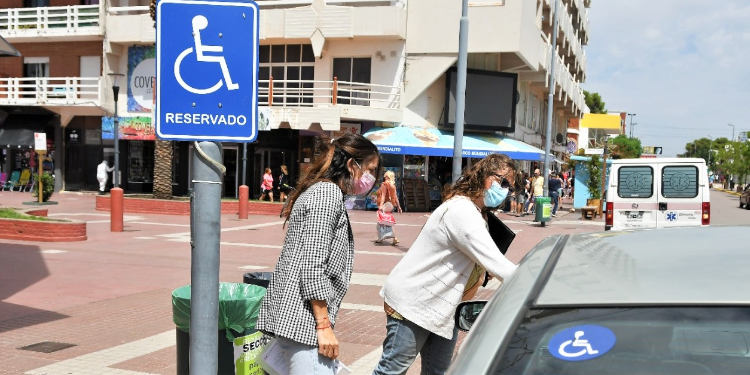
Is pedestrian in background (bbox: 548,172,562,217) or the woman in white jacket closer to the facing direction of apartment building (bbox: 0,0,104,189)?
the woman in white jacket

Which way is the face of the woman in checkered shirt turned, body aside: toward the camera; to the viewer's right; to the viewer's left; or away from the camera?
to the viewer's right

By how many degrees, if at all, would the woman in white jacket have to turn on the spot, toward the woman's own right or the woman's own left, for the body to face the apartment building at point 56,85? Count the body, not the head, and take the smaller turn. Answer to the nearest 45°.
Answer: approximately 135° to the woman's own left

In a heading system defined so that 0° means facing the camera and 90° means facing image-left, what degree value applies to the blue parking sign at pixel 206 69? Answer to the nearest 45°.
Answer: approximately 0°

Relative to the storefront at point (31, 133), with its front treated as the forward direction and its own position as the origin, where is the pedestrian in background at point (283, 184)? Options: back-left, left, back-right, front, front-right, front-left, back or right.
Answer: front-left

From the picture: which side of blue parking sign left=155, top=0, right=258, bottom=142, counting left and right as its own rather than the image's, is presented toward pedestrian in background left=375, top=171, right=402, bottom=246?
back

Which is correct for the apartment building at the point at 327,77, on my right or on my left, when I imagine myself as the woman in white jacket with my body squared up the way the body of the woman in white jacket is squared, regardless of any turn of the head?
on my left

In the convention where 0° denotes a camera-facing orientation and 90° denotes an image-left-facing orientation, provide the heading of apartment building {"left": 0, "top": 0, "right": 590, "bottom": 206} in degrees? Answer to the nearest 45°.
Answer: approximately 0°

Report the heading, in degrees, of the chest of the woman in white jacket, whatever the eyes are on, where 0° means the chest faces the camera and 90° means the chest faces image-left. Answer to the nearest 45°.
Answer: approximately 270°

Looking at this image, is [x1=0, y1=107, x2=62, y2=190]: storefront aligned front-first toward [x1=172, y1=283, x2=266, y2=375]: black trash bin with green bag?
yes
